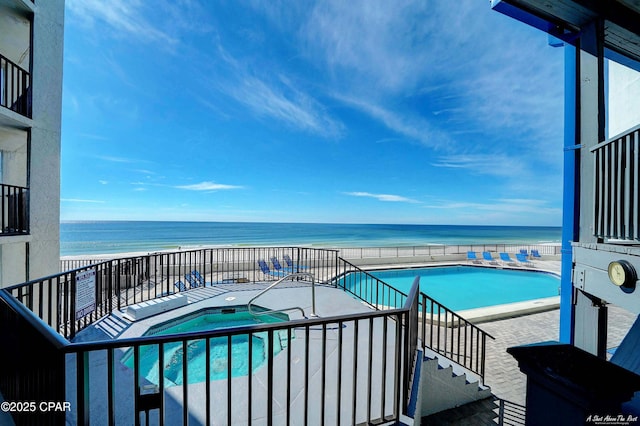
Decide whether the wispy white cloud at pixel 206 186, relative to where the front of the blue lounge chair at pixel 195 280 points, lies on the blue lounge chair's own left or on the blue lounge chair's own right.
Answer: on the blue lounge chair's own left

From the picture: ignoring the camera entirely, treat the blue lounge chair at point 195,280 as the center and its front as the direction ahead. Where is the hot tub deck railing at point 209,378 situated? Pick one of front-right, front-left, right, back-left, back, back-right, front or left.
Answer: front-right

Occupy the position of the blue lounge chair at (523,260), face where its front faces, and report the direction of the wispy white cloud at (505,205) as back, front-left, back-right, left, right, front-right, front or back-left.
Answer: back-left

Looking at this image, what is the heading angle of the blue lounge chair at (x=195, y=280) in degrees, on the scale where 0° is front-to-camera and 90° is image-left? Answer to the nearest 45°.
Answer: approximately 315°

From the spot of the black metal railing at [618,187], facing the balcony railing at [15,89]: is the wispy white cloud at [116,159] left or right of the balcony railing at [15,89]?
right

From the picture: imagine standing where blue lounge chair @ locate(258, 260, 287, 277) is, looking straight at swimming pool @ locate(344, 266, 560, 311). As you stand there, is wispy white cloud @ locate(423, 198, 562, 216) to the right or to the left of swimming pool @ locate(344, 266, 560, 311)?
left

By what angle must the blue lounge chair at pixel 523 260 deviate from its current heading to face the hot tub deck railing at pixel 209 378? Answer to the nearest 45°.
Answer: approximately 45° to its right

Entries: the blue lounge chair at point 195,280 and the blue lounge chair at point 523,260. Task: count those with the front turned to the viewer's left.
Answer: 0
